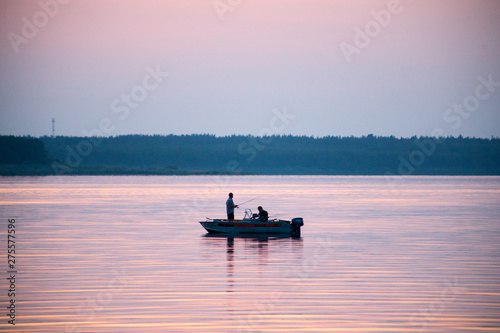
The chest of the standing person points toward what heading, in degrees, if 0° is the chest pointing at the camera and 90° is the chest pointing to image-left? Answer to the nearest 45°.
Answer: approximately 270°

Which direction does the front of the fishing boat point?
to the viewer's left
